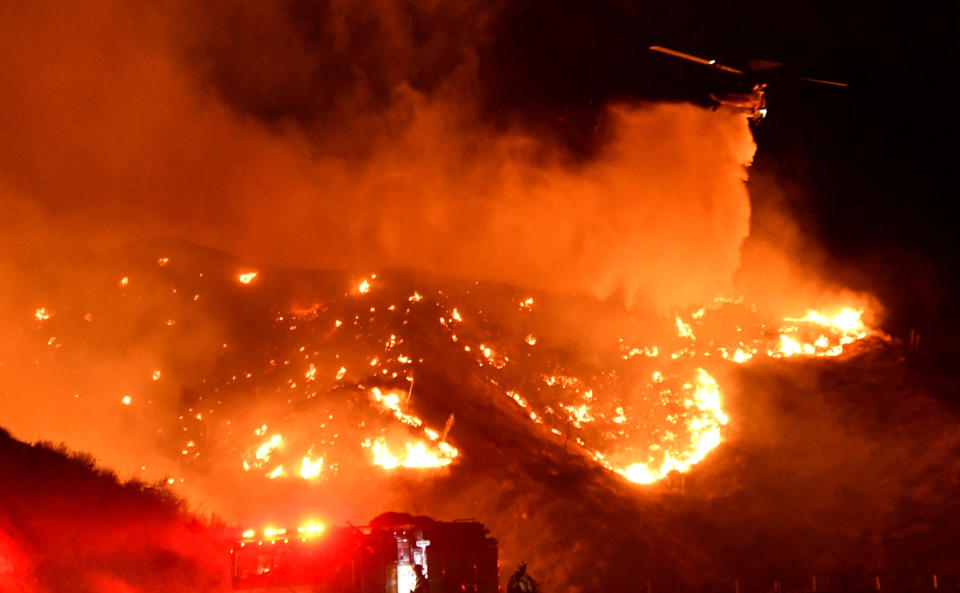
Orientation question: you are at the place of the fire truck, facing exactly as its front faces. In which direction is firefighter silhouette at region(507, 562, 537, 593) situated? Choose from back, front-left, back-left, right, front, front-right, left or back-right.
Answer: back-left

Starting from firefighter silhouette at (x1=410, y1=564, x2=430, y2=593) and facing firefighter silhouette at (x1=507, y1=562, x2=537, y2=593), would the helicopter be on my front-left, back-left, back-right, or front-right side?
front-left

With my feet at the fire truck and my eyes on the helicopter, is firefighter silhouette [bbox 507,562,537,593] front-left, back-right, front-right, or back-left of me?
front-right

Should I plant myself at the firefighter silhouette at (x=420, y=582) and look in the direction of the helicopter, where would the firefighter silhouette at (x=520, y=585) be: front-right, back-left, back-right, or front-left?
front-right

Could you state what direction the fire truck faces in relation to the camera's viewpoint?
facing to the left of the viewer
